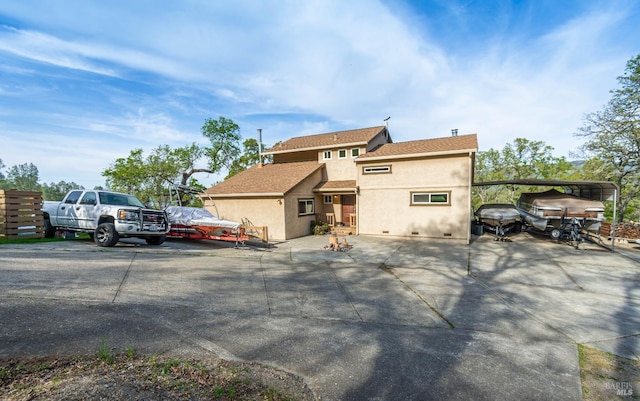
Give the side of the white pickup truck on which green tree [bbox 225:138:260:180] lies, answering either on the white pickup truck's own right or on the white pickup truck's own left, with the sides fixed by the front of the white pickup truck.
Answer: on the white pickup truck's own left

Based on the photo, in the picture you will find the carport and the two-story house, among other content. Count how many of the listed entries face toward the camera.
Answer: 2

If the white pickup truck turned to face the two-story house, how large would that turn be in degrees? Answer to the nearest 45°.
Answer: approximately 45° to its left

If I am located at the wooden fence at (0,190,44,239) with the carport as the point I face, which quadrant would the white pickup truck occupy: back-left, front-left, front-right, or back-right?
front-right

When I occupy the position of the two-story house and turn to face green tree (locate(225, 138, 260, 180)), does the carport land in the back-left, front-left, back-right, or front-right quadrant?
back-right

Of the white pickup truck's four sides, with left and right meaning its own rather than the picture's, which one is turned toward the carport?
front

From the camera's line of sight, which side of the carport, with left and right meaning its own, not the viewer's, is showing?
front

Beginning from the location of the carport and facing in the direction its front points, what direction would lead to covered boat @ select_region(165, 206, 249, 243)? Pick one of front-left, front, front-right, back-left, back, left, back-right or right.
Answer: front-right

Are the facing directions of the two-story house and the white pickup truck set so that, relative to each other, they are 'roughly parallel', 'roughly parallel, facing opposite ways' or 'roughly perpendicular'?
roughly perpendicular

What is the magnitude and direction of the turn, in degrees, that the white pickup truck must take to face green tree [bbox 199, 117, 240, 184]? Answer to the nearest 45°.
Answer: approximately 90° to its left

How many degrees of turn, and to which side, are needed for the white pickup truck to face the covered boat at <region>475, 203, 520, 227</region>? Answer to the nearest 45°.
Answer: approximately 45° to its left

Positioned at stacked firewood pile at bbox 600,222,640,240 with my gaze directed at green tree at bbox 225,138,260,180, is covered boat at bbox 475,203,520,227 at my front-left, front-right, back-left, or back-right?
front-left

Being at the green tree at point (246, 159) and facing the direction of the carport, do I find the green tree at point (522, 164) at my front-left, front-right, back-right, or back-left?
front-left

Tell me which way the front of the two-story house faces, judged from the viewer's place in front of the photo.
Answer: facing the viewer
